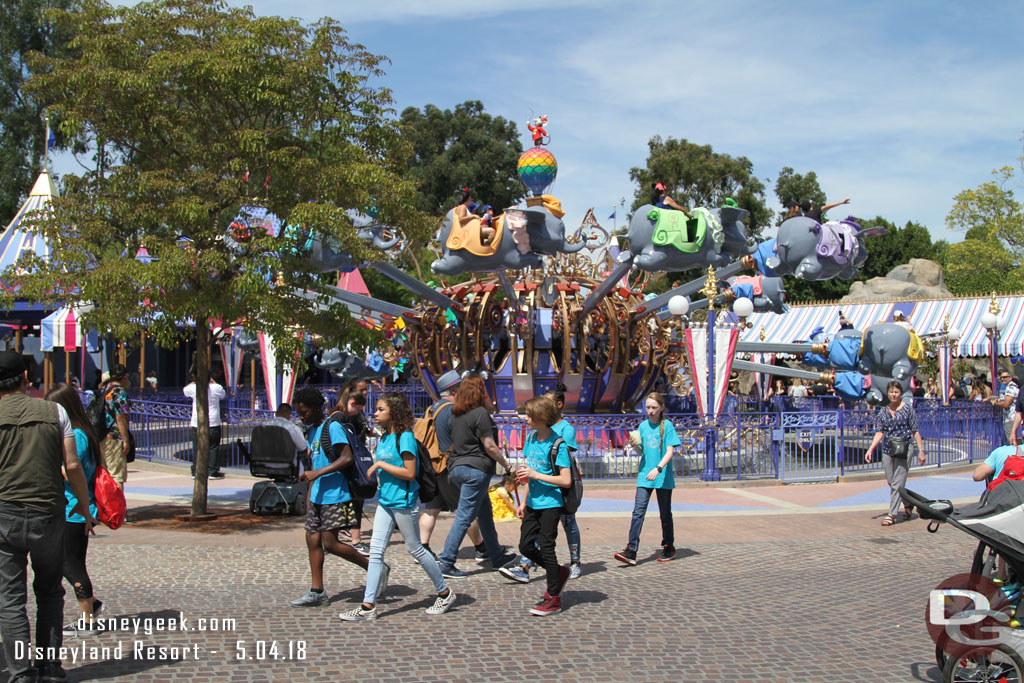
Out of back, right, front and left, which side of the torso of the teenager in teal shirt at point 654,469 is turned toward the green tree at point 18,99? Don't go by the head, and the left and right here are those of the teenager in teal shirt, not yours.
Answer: right

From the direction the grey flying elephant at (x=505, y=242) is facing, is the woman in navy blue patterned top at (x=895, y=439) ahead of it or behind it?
ahead

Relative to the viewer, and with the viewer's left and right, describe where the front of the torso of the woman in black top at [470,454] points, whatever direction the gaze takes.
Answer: facing away from the viewer and to the right of the viewer

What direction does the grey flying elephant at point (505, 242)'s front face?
to the viewer's right

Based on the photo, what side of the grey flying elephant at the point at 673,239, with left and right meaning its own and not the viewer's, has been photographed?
right

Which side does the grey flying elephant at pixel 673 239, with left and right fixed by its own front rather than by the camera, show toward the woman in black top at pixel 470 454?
right

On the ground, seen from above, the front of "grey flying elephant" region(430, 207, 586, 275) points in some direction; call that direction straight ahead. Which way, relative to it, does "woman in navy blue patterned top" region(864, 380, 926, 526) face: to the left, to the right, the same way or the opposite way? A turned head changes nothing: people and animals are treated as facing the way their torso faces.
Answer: to the right

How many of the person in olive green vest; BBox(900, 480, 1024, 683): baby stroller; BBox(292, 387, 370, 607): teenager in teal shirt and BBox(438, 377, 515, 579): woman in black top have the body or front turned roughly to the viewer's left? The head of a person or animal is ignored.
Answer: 1

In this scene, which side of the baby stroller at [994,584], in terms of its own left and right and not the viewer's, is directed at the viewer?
right

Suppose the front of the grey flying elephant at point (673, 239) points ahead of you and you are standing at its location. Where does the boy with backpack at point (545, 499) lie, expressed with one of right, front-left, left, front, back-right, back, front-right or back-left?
right
